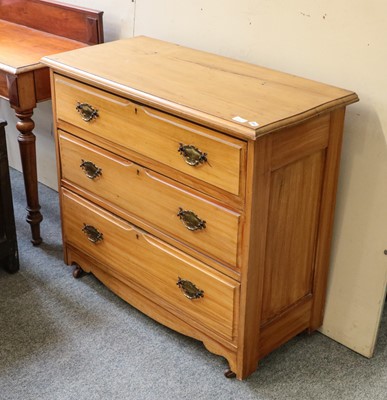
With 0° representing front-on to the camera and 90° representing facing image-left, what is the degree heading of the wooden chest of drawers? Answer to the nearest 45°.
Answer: approximately 45°

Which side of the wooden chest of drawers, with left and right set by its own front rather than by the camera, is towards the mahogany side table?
right

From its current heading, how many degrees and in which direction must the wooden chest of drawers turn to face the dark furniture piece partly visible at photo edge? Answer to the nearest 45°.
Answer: approximately 90° to its right
